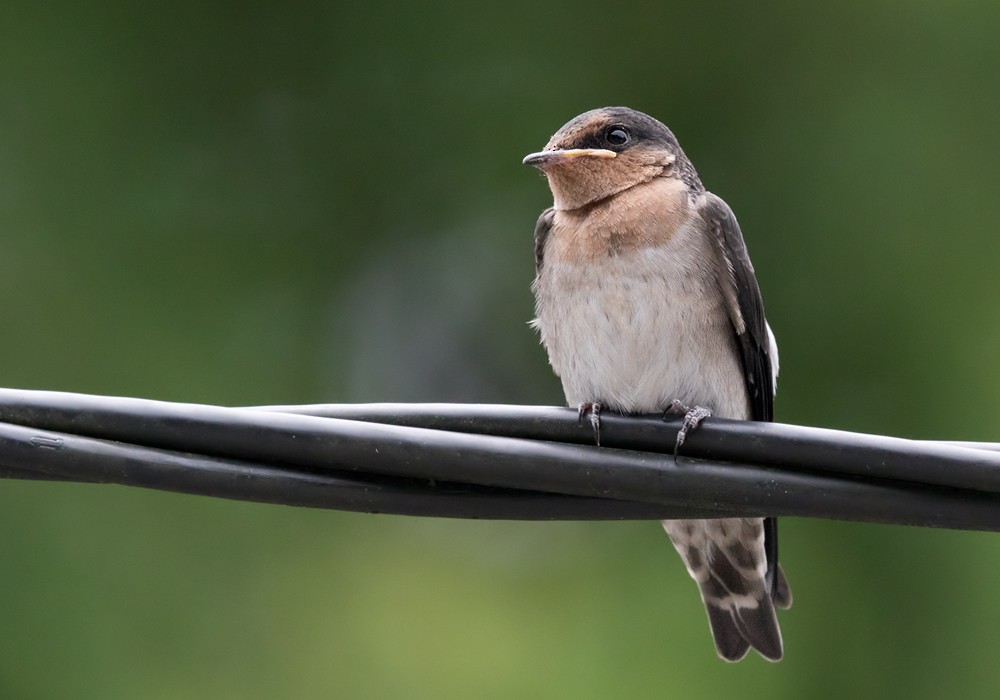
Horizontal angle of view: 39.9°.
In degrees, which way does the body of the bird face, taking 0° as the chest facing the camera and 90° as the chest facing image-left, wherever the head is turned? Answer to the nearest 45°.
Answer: approximately 45°
